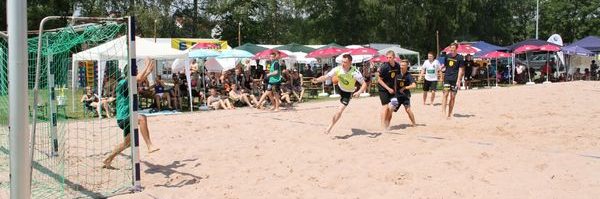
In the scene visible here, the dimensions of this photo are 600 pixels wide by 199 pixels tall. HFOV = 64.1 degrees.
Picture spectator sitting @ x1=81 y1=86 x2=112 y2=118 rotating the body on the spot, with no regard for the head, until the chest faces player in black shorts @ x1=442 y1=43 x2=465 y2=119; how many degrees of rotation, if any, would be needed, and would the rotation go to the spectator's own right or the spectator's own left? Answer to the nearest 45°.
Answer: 0° — they already face them

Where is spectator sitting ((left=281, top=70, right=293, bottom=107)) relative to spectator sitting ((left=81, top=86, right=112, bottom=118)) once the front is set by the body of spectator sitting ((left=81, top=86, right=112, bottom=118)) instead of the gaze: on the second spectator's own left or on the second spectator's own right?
on the second spectator's own left

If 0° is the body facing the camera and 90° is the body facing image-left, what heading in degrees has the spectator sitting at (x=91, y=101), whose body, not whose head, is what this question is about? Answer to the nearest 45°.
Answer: approximately 315°

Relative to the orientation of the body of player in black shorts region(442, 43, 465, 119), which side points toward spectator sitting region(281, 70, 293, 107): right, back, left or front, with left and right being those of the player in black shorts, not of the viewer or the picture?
right

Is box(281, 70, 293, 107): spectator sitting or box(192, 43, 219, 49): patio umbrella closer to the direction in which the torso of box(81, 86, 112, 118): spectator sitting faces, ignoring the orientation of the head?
the spectator sitting

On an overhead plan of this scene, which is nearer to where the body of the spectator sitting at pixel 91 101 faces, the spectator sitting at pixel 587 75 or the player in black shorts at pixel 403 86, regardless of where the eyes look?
the player in black shorts

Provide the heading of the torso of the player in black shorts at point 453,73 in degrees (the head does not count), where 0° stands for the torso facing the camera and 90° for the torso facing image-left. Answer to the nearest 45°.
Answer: approximately 45°
